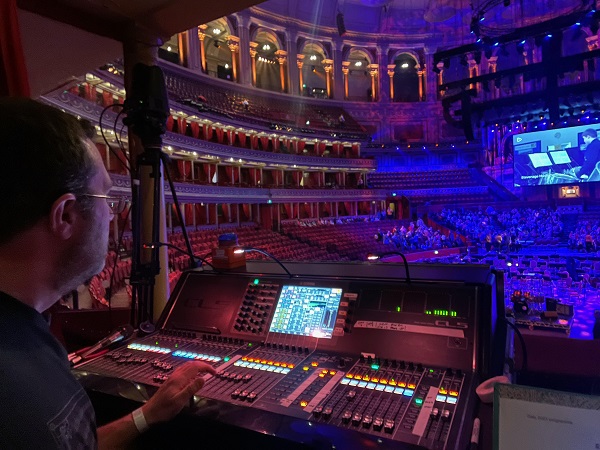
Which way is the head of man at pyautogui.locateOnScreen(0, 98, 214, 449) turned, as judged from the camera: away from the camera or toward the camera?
away from the camera

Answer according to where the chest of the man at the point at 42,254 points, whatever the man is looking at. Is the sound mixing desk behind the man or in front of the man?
in front

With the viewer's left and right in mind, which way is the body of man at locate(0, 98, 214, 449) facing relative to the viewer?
facing away from the viewer and to the right of the viewer

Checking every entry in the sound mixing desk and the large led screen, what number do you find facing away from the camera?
0

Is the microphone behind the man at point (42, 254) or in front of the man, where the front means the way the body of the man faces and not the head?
in front

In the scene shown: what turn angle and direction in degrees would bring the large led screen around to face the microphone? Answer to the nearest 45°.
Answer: approximately 45° to its left

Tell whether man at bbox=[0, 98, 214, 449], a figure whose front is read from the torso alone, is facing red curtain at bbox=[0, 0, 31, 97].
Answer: no

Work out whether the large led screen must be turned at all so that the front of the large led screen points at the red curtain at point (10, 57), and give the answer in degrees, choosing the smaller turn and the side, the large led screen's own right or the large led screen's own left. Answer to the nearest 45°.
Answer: approximately 45° to the large led screen's own left

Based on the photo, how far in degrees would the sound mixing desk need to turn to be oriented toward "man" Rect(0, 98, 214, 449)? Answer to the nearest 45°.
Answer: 0° — it already faces them

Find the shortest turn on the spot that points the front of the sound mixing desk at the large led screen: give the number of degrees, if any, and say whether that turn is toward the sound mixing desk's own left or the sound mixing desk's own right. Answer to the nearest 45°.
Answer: approximately 180°

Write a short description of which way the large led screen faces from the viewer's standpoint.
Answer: facing the viewer and to the left of the viewer

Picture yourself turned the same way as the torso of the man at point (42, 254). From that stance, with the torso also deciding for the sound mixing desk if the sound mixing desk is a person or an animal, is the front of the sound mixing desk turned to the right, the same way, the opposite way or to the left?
the opposite way
